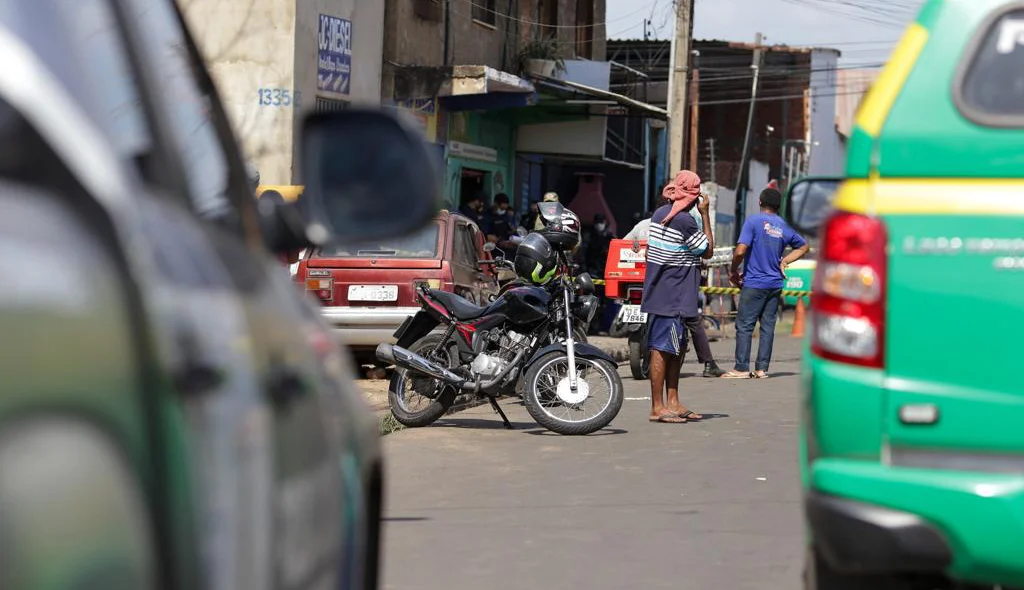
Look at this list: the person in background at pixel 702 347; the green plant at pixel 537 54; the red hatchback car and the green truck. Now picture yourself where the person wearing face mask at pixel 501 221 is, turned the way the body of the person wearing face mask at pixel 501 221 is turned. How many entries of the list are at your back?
1

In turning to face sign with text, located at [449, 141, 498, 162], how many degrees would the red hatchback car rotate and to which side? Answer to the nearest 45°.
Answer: approximately 45° to its left

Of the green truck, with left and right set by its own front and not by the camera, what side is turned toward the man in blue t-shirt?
front

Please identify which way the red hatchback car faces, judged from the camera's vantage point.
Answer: facing away from the viewer and to the right of the viewer

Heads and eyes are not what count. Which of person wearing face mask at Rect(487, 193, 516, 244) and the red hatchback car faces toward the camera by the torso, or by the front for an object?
the person wearing face mask

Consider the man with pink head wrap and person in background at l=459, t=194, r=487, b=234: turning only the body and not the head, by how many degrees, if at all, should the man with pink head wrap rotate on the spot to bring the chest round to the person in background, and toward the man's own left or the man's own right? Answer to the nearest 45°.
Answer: approximately 45° to the man's own left

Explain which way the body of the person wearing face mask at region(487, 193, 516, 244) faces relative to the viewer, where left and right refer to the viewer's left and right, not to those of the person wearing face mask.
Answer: facing the viewer

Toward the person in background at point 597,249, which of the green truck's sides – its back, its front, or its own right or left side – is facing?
front

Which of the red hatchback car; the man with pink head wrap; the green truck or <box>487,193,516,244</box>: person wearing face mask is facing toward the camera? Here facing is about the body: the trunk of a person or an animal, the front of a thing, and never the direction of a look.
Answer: the person wearing face mask

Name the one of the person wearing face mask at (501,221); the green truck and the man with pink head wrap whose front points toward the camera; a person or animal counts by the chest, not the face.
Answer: the person wearing face mask
